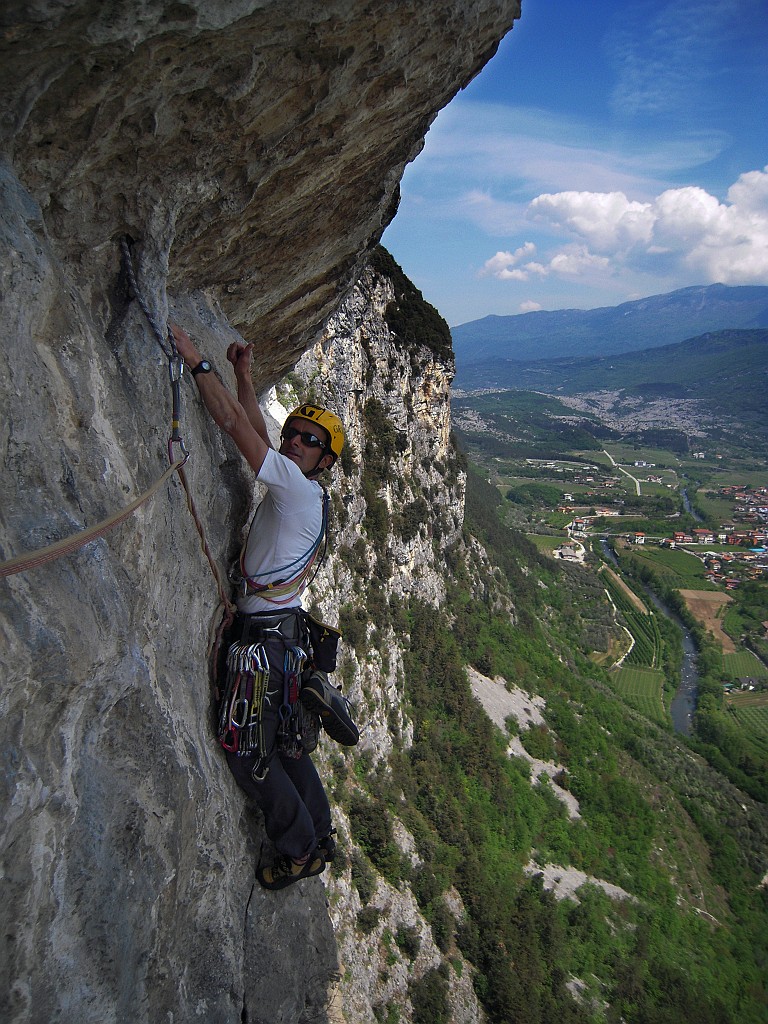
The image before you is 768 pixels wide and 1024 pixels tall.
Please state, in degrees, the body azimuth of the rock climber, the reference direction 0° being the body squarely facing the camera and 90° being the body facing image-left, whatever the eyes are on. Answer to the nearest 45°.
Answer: approximately 90°
